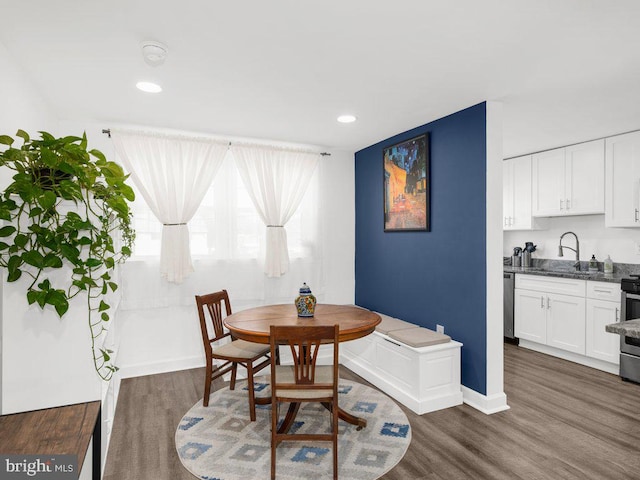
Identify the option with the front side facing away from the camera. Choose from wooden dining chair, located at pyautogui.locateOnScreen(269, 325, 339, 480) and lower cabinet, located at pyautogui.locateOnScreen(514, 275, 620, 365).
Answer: the wooden dining chair

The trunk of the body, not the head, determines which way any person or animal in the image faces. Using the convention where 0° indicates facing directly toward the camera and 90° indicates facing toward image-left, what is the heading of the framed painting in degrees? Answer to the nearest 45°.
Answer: approximately 45°

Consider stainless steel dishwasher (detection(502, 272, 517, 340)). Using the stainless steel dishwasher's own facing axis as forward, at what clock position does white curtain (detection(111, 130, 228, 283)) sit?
The white curtain is roughly at 12 o'clock from the stainless steel dishwasher.

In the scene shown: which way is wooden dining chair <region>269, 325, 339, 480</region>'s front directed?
away from the camera

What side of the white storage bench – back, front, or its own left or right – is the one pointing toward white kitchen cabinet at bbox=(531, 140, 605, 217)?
back

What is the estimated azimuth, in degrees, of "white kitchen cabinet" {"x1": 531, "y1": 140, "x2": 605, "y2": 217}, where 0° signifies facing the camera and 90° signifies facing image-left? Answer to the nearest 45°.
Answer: approximately 45°

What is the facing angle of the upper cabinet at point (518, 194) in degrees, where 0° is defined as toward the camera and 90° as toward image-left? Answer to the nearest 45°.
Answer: approximately 45°

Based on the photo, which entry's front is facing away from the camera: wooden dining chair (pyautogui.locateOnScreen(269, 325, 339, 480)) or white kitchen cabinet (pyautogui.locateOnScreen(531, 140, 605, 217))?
the wooden dining chair

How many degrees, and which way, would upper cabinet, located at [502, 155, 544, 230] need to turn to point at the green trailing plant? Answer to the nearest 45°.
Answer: approximately 45° to its left

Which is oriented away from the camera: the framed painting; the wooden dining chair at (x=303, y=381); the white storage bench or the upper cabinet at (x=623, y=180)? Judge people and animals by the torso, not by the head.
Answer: the wooden dining chair
